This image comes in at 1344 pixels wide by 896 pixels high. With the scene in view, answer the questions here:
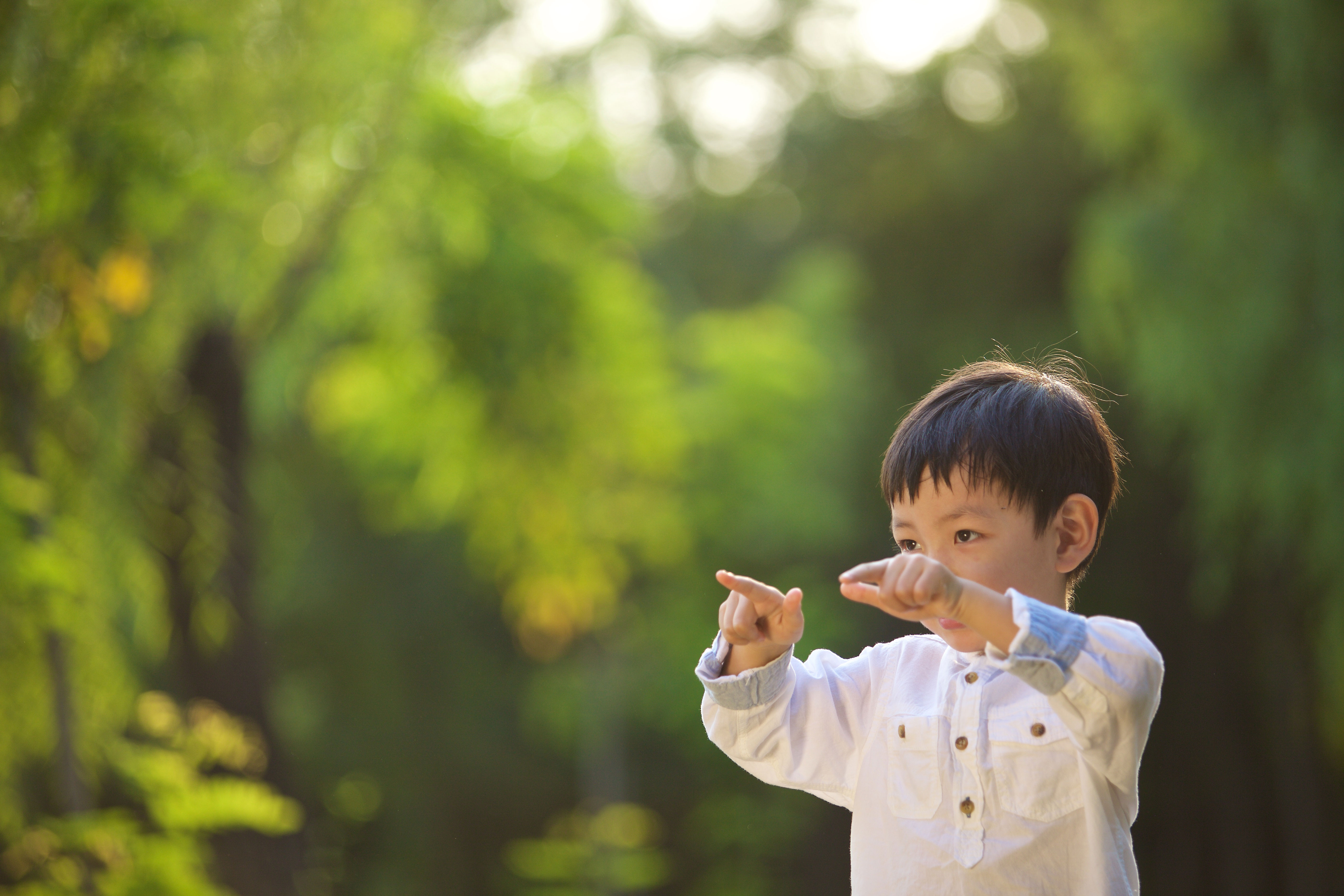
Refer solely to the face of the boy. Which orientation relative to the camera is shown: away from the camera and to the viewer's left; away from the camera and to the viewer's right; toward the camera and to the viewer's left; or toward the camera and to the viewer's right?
toward the camera and to the viewer's left

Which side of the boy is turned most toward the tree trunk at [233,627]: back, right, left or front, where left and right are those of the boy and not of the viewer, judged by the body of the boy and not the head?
right

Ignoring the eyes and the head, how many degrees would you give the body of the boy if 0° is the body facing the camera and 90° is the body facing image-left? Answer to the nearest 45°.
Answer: approximately 45°
